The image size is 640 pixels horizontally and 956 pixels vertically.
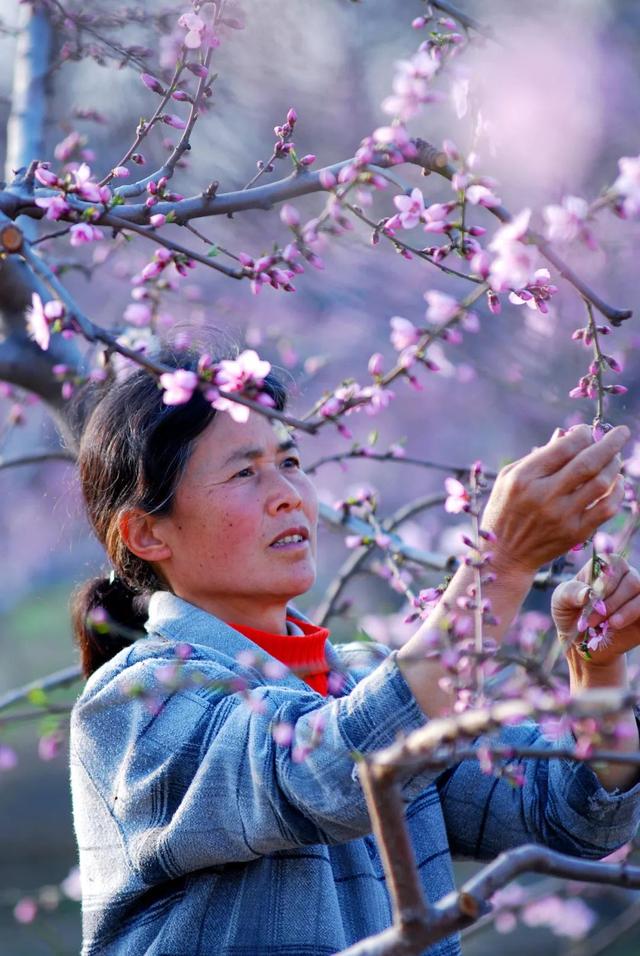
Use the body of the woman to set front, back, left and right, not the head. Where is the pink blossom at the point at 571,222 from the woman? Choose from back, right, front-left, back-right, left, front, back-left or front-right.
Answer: front

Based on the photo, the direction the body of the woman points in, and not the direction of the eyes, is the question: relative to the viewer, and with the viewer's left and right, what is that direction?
facing the viewer and to the right of the viewer

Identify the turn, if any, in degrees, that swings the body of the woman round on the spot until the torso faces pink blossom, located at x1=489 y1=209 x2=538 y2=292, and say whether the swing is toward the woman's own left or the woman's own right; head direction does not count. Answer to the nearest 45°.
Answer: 0° — they already face it

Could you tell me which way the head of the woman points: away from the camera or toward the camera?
toward the camera
